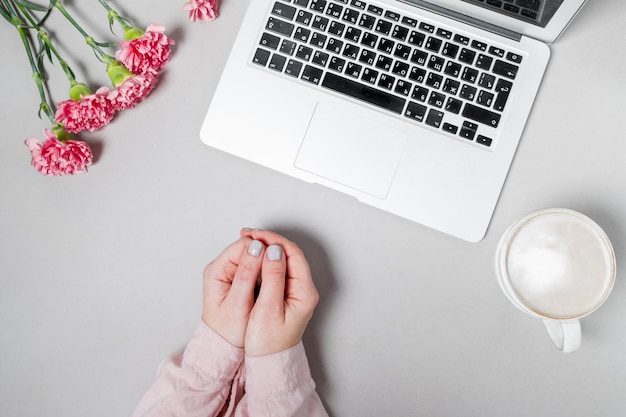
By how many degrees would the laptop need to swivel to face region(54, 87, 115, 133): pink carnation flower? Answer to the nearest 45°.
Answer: approximately 90° to its right

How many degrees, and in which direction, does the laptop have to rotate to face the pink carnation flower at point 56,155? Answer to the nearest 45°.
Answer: approximately 90° to its right

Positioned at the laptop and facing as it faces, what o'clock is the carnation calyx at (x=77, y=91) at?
The carnation calyx is roughly at 3 o'clock from the laptop.

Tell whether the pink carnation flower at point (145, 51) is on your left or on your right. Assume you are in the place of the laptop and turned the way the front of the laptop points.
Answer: on your right

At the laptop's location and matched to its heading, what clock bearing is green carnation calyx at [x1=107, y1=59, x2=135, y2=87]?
The green carnation calyx is roughly at 3 o'clock from the laptop.

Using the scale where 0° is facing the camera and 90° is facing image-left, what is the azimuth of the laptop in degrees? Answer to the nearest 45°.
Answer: approximately 0°
